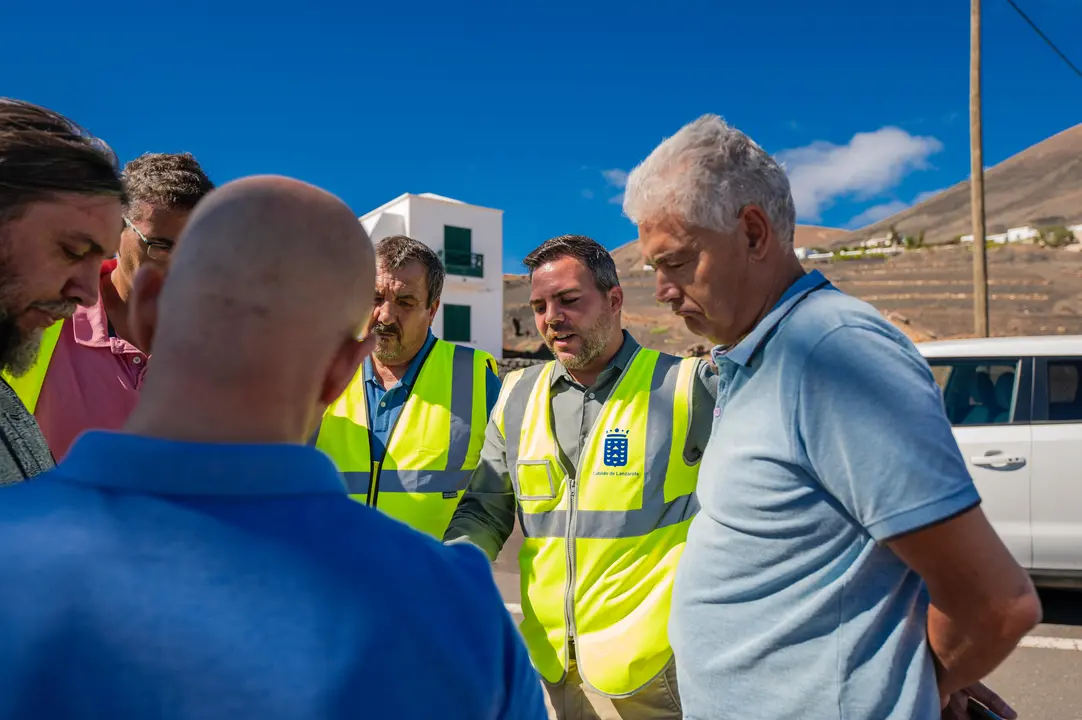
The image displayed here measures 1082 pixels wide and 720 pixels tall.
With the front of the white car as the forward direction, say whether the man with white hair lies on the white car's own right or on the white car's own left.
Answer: on the white car's own left

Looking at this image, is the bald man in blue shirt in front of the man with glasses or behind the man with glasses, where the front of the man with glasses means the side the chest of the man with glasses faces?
in front

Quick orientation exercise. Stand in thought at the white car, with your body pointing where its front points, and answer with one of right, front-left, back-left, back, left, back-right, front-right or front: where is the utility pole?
right

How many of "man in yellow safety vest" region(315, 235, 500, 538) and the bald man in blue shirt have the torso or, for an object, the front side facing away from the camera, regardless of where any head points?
1

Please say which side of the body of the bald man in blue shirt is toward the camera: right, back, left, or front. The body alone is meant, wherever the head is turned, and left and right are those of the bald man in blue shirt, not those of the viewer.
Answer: back

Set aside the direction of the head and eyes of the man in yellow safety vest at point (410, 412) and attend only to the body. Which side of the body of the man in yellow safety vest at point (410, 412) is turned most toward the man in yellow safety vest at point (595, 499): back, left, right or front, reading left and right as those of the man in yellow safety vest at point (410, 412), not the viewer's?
left

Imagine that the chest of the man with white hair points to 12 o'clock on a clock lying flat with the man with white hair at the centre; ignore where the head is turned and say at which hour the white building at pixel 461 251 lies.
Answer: The white building is roughly at 2 o'clock from the man with white hair.

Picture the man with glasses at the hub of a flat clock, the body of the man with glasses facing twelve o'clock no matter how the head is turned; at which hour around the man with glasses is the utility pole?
The utility pole is roughly at 10 o'clock from the man with glasses.

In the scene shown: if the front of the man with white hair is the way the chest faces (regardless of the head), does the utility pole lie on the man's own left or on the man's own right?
on the man's own right

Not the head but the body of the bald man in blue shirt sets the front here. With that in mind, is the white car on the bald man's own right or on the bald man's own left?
on the bald man's own right

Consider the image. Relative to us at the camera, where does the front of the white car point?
facing to the left of the viewer

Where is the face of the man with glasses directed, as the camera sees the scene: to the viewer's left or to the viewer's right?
to the viewer's right

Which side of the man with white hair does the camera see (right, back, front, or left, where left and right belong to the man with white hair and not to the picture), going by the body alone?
left

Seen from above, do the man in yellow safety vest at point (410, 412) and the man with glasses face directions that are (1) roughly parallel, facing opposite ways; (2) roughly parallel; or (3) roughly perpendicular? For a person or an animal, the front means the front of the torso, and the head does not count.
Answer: roughly perpendicular

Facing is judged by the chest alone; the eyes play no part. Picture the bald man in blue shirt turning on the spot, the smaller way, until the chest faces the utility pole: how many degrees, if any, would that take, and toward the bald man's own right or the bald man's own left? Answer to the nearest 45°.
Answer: approximately 45° to the bald man's own right

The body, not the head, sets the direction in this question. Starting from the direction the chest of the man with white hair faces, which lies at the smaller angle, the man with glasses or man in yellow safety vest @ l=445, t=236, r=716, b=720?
the man with glasses
